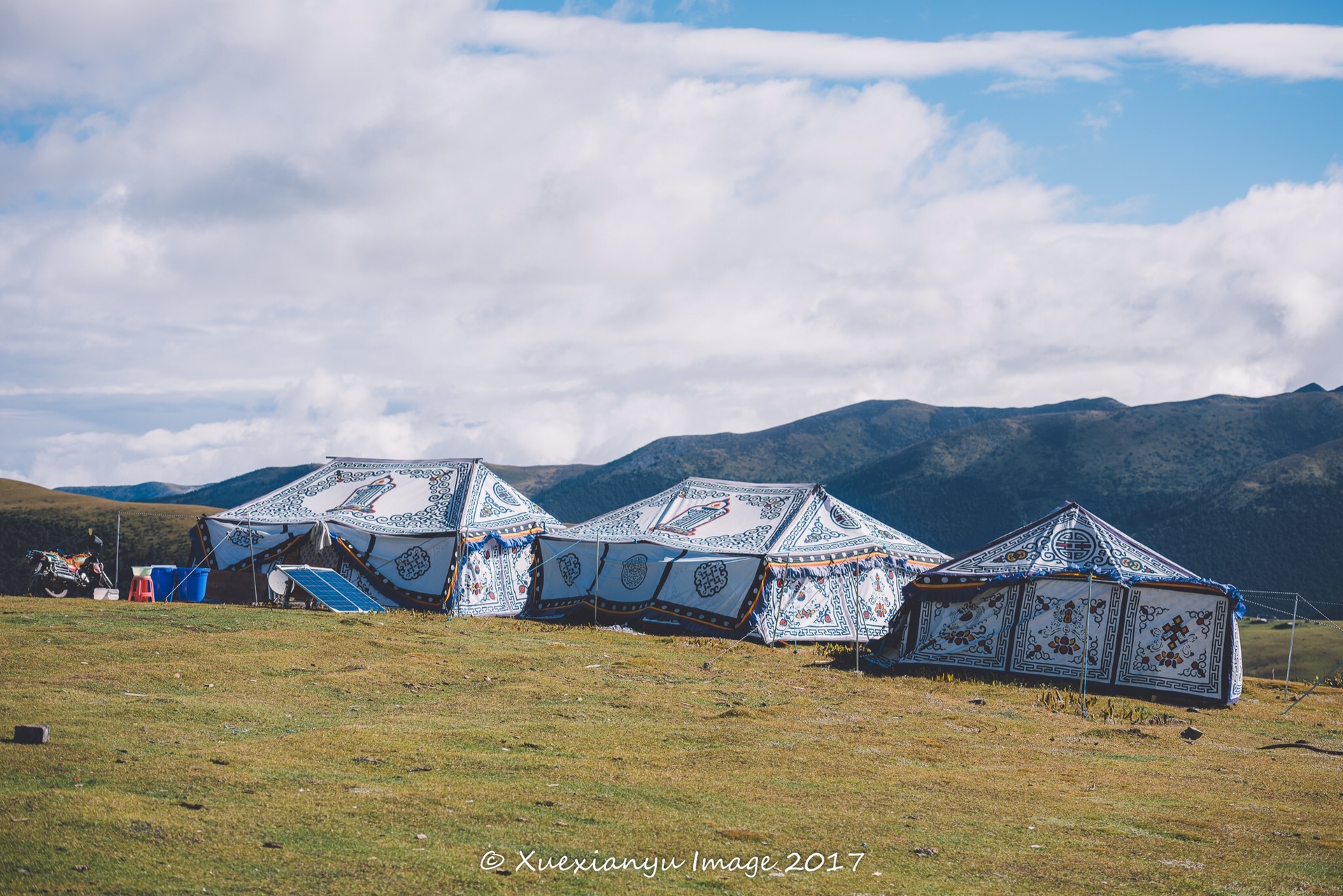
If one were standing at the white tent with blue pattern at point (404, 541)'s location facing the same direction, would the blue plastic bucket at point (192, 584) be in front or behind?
in front

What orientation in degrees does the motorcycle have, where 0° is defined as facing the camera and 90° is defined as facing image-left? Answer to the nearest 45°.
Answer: approximately 270°

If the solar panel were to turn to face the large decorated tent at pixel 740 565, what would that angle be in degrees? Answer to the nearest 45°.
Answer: approximately 45° to its left

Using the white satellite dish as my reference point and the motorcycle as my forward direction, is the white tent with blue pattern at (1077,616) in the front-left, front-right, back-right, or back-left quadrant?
back-left

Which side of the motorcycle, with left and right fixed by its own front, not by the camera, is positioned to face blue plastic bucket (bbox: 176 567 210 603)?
front

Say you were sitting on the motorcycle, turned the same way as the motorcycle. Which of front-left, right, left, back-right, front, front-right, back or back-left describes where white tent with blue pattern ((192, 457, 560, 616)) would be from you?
front

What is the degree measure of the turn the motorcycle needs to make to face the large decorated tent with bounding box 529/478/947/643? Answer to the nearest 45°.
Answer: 0° — it already faces it

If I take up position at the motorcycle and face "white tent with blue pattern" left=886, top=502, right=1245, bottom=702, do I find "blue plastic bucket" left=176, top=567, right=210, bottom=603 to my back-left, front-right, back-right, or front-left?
front-left

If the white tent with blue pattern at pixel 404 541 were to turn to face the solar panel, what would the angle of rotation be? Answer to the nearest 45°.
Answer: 0° — it already faces it

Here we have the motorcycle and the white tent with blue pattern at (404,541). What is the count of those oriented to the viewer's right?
1

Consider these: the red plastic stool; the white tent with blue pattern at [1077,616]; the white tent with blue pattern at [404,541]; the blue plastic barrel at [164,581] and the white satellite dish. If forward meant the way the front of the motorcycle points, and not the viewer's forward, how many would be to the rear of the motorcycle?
0

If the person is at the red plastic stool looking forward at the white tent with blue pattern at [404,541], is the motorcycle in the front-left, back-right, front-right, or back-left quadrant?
back-left

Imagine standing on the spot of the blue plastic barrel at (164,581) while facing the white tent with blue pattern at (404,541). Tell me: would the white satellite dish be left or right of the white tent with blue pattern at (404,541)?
right

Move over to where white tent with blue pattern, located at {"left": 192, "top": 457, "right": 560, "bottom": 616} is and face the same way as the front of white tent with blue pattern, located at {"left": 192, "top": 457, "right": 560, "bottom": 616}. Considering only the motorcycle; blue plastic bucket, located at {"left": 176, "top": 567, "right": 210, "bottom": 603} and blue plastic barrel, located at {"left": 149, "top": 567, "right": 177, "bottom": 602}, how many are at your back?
0

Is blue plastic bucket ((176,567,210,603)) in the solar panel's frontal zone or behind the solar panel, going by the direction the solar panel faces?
behind
